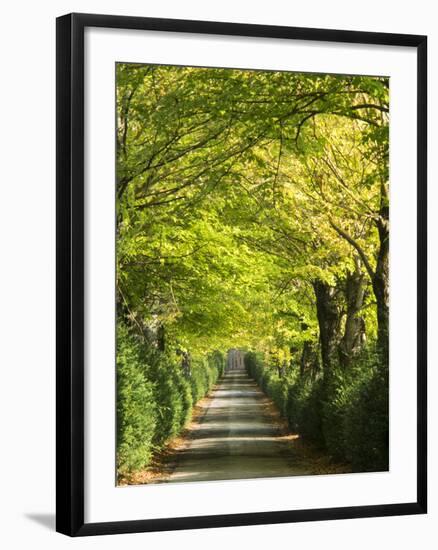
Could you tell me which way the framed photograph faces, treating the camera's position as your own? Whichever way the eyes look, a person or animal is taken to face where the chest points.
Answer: facing the viewer and to the right of the viewer
